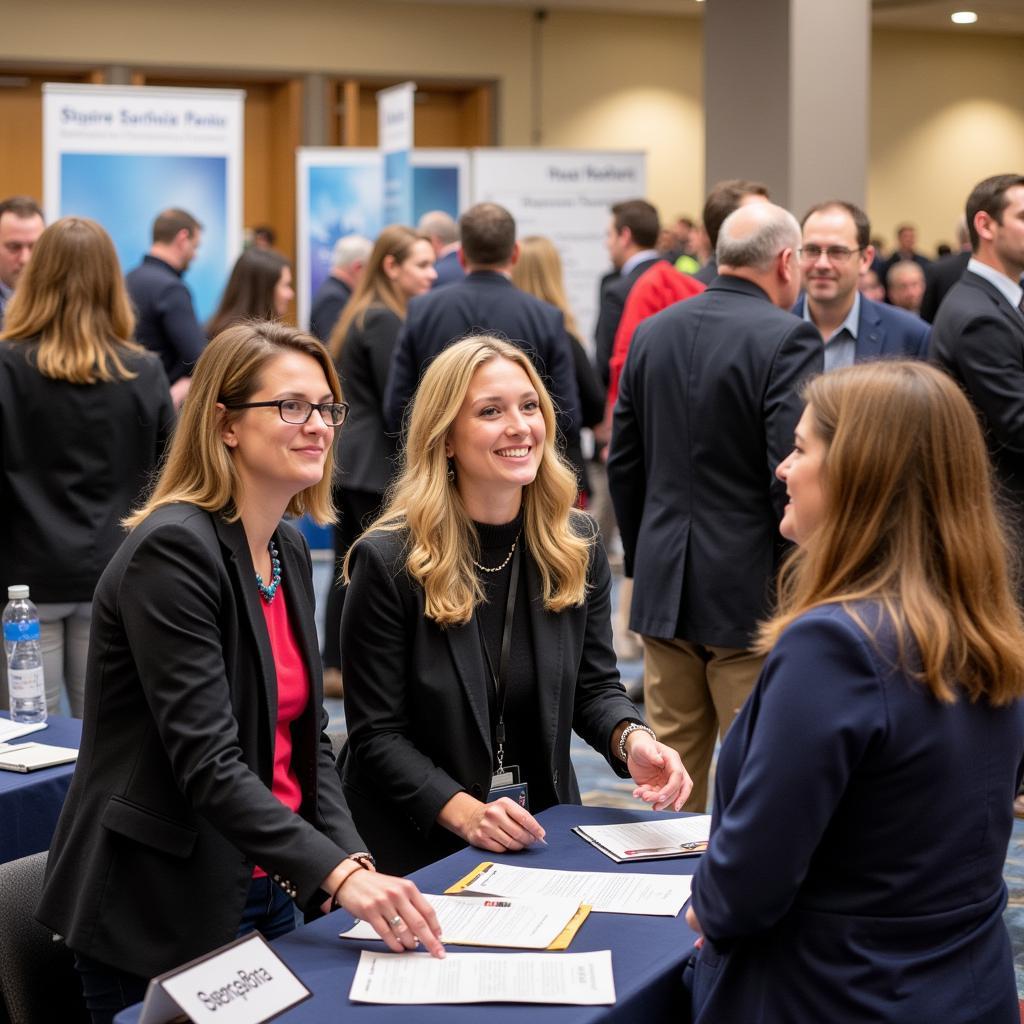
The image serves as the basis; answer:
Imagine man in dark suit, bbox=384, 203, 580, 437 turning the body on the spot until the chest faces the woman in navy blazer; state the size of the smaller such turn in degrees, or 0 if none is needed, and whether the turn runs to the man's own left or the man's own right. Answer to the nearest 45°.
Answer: approximately 180°

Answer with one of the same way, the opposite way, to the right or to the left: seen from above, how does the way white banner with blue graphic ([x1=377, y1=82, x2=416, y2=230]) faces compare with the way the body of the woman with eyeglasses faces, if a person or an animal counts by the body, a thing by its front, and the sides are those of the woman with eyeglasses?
to the right

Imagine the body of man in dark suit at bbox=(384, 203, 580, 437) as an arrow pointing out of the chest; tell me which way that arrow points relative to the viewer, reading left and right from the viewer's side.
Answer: facing away from the viewer

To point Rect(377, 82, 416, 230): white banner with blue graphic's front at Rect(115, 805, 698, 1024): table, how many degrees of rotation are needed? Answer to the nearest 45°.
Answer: approximately 45° to its left

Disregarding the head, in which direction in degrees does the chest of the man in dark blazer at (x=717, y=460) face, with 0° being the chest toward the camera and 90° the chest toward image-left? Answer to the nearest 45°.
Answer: approximately 225°

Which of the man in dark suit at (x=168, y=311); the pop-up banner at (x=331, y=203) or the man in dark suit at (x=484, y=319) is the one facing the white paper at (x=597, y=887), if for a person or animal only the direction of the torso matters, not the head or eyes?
the pop-up banner
